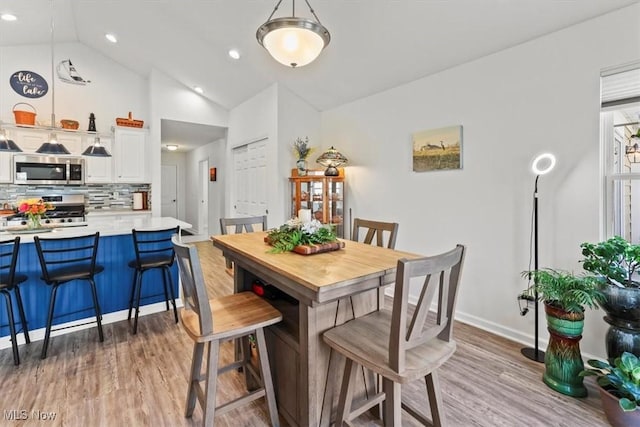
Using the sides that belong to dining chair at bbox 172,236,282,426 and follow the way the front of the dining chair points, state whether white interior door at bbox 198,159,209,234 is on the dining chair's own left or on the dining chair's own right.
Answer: on the dining chair's own left

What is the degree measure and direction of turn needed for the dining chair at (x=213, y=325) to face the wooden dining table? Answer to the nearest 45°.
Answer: approximately 45° to its left

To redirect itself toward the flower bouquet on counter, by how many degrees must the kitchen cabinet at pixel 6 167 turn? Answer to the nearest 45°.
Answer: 0° — it already faces it

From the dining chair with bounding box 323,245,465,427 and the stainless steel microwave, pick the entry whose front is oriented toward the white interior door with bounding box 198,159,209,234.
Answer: the dining chair

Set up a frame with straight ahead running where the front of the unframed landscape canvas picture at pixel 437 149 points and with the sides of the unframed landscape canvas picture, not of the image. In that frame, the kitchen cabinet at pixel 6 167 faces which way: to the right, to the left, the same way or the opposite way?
to the left

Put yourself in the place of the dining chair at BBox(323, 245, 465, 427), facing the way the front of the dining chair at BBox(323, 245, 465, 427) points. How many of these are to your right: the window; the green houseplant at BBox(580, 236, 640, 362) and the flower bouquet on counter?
2

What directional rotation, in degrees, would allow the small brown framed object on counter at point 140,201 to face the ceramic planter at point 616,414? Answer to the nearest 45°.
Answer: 0° — it already faces it

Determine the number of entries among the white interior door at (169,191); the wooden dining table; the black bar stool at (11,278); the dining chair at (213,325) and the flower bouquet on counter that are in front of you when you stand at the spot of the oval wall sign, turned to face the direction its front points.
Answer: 4

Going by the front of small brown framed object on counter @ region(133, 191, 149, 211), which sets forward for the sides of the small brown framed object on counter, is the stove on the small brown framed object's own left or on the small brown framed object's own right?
on the small brown framed object's own right

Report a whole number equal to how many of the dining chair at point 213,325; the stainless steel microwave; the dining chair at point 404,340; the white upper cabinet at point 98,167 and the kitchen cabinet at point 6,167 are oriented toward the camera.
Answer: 3

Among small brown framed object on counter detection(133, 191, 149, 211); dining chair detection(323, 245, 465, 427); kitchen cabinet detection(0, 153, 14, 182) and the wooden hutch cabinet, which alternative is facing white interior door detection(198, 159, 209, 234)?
the dining chair

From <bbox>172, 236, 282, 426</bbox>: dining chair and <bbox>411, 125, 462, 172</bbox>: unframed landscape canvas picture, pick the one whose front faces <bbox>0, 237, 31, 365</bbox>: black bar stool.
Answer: the unframed landscape canvas picture

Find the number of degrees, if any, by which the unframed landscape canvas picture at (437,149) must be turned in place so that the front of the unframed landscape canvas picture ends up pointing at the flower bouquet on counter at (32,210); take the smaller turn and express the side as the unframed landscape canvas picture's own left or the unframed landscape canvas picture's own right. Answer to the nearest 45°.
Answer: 0° — it already faces it
